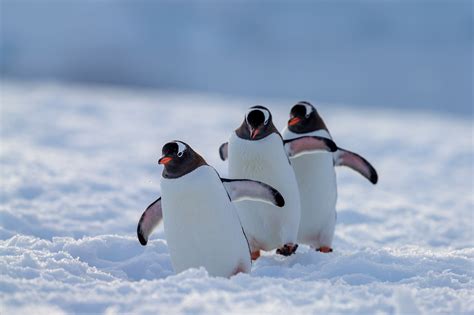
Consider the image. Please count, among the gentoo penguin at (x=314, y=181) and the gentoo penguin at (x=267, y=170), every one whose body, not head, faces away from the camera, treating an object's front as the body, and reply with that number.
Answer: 0

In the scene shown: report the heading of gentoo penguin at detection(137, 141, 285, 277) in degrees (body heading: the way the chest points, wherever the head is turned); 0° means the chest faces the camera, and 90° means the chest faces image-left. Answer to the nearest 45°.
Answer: approximately 45°

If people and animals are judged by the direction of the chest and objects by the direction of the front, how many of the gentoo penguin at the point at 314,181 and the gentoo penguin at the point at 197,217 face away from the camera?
0

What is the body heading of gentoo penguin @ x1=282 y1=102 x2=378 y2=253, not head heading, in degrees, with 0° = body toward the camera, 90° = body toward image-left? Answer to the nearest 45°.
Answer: approximately 45°

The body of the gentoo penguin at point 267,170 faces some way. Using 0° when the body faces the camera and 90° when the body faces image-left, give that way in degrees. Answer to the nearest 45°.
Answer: approximately 0°
